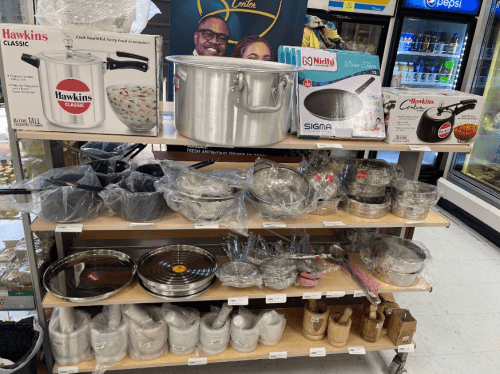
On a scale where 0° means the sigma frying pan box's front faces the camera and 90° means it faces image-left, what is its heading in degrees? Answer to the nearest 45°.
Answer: approximately 0°

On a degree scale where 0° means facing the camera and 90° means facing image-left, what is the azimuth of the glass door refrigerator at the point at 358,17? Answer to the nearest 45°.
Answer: approximately 0°

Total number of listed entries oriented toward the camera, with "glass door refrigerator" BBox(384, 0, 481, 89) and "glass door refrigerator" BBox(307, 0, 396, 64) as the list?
2
